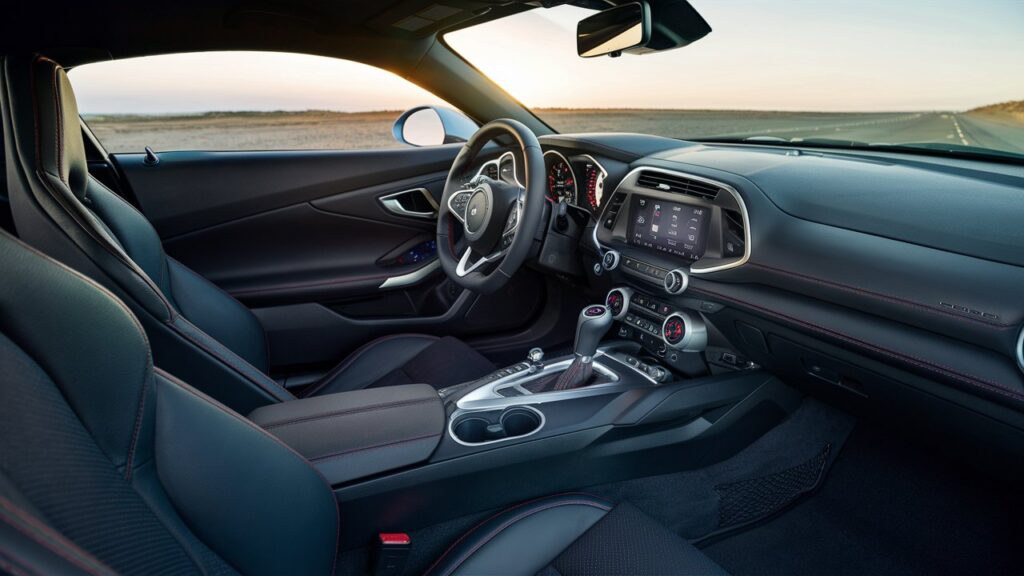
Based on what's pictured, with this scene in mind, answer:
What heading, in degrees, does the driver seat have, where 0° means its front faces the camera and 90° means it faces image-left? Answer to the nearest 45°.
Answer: approximately 270°

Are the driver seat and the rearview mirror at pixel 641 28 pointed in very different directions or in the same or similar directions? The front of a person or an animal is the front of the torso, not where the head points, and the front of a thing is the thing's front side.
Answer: very different directions

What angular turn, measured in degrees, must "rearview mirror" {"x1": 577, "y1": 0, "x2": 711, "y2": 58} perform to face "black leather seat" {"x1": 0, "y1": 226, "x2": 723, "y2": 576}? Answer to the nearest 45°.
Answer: approximately 45° to its left

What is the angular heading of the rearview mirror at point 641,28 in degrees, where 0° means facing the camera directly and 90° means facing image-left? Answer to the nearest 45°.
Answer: approximately 45°

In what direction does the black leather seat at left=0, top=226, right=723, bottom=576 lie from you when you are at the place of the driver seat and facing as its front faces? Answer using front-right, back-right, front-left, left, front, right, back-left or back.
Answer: right

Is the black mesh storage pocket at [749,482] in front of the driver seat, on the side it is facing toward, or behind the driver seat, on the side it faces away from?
in front
